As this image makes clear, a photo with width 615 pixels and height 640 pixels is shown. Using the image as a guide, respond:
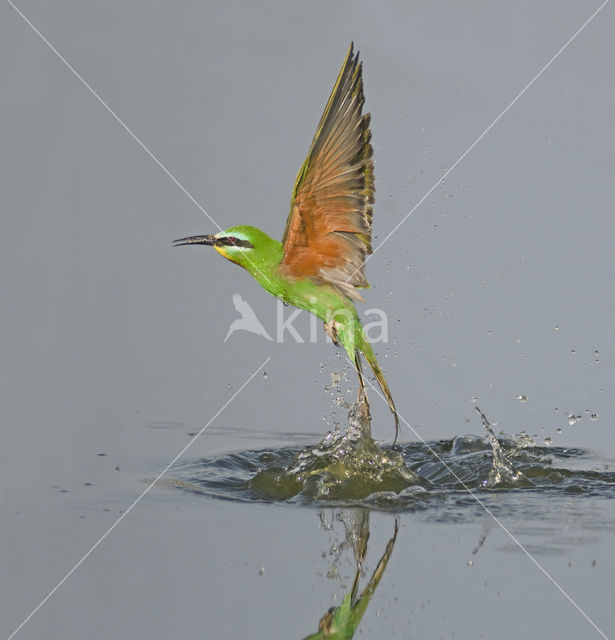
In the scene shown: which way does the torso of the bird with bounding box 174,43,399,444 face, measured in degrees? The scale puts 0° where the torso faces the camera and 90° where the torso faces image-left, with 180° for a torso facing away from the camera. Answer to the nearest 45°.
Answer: approximately 90°
